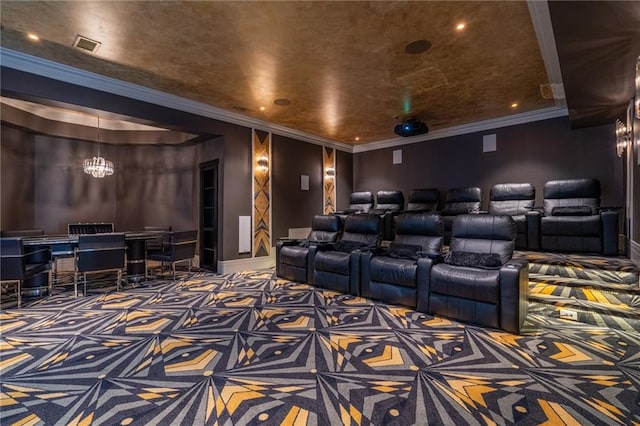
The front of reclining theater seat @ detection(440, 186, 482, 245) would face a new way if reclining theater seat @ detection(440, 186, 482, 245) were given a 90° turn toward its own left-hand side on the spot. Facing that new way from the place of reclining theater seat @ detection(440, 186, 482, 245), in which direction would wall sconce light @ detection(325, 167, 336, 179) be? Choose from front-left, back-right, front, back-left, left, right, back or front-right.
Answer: back-right

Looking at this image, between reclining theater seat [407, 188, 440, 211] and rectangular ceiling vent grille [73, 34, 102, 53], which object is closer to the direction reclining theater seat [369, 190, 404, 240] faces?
the rectangular ceiling vent grille

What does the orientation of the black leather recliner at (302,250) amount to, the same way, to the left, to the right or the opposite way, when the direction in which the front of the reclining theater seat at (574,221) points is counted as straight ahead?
the same way

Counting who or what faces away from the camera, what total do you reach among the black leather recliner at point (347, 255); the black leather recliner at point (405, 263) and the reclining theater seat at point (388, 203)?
0

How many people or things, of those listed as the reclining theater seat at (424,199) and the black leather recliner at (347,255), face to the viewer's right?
0

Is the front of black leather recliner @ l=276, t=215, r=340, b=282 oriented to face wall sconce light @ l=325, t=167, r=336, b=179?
no

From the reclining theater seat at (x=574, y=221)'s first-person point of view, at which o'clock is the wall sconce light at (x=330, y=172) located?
The wall sconce light is roughly at 3 o'clock from the reclining theater seat.

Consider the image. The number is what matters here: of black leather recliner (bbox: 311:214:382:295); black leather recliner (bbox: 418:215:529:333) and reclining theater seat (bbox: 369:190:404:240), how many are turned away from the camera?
0

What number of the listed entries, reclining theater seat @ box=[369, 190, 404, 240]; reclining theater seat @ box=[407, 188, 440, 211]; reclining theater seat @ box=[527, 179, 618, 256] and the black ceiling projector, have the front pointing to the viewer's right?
0

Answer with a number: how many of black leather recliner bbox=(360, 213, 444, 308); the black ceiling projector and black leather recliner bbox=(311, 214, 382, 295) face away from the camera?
0

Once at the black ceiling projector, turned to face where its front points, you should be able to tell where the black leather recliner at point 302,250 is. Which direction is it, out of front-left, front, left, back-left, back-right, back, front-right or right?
front

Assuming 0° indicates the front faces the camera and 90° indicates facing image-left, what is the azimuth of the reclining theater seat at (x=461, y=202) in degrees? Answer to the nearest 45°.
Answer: approximately 45°

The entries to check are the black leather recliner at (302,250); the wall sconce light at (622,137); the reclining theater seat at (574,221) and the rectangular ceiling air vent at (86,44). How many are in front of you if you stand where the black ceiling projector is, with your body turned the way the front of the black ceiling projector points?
2

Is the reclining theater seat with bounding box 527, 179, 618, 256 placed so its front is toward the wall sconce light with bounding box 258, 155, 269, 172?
no

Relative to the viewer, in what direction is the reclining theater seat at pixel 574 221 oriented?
toward the camera

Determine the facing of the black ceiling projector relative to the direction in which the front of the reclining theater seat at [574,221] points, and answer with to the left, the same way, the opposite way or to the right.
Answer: the same way

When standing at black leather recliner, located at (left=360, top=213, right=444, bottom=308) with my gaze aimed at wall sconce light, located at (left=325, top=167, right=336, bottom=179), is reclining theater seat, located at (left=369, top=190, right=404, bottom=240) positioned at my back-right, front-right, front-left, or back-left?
front-right

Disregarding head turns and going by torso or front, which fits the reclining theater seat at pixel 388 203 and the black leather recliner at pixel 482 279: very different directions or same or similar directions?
same or similar directions

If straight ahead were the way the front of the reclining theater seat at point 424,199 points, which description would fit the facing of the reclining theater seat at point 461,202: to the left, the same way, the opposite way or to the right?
the same way

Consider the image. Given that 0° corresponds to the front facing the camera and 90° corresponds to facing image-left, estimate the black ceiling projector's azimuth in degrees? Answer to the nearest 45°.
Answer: approximately 45°

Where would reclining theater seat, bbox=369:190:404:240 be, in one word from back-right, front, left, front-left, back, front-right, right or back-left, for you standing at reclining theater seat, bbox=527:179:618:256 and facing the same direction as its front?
right
